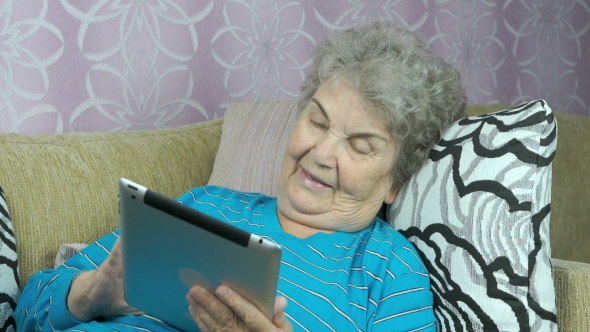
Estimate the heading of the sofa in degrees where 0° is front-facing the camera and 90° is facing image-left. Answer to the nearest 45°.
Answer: approximately 0°

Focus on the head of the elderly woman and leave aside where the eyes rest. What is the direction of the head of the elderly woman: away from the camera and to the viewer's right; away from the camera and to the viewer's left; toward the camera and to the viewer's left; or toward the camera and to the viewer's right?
toward the camera and to the viewer's left

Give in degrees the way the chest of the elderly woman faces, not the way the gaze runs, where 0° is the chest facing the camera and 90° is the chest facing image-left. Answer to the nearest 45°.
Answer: approximately 45°
